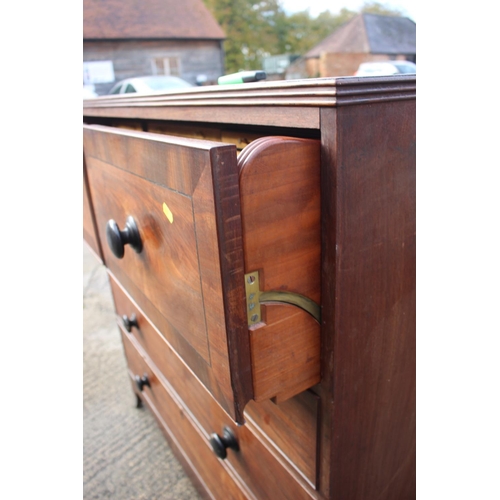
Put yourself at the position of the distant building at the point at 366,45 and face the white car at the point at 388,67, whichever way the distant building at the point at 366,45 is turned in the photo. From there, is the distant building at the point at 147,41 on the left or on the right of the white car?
right

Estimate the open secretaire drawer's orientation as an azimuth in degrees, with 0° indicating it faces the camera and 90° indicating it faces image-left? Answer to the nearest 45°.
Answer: approximately 45°

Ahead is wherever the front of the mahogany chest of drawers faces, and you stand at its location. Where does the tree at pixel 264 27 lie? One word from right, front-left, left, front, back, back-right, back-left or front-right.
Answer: back-right

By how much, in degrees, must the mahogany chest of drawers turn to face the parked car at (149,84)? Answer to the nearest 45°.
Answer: approximately 135° to its right

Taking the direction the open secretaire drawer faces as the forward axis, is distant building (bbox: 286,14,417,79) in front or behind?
behind

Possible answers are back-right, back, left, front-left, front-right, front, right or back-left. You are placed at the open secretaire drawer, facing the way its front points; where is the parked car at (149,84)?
back-right

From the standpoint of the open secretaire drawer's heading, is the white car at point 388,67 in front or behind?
behind

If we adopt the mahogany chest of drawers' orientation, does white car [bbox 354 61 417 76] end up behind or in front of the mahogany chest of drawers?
behind

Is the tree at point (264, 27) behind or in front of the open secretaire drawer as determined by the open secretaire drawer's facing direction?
behind
